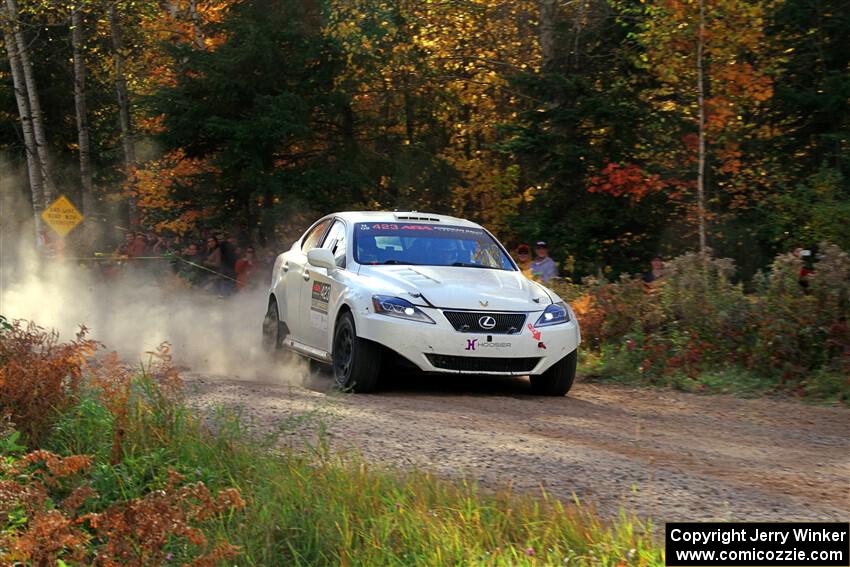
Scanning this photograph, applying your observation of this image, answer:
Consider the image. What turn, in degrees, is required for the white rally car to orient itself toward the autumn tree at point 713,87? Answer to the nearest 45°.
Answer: approximately 90° to its left

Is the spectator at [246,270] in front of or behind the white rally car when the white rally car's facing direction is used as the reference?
behind

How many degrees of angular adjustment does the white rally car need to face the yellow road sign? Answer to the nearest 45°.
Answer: approximately 180°

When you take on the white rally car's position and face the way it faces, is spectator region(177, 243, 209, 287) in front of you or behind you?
behind

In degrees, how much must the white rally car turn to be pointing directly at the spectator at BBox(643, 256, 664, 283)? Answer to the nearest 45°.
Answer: approximately 90° to its left

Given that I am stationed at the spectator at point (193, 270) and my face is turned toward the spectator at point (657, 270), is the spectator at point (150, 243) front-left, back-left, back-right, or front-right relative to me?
back-left

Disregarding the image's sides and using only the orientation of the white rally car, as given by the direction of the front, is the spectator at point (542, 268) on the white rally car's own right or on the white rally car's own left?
on the white rally car's own left
